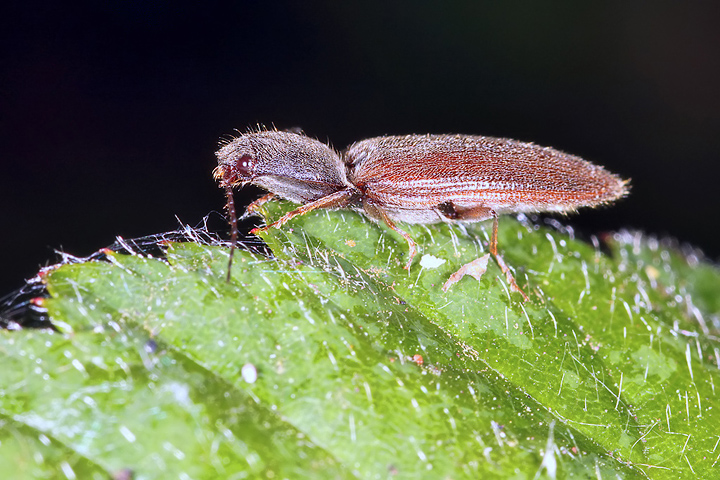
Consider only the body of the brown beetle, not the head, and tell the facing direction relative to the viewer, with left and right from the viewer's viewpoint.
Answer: facing to the left of the viewer
